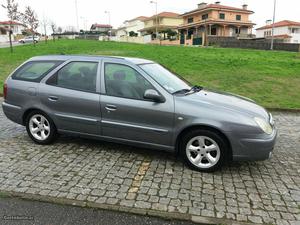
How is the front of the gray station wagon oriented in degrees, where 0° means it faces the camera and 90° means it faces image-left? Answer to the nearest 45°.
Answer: approximately 270°

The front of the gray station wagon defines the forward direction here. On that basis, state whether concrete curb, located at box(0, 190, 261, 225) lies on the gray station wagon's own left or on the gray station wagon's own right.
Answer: on the gray station wagon's own right
